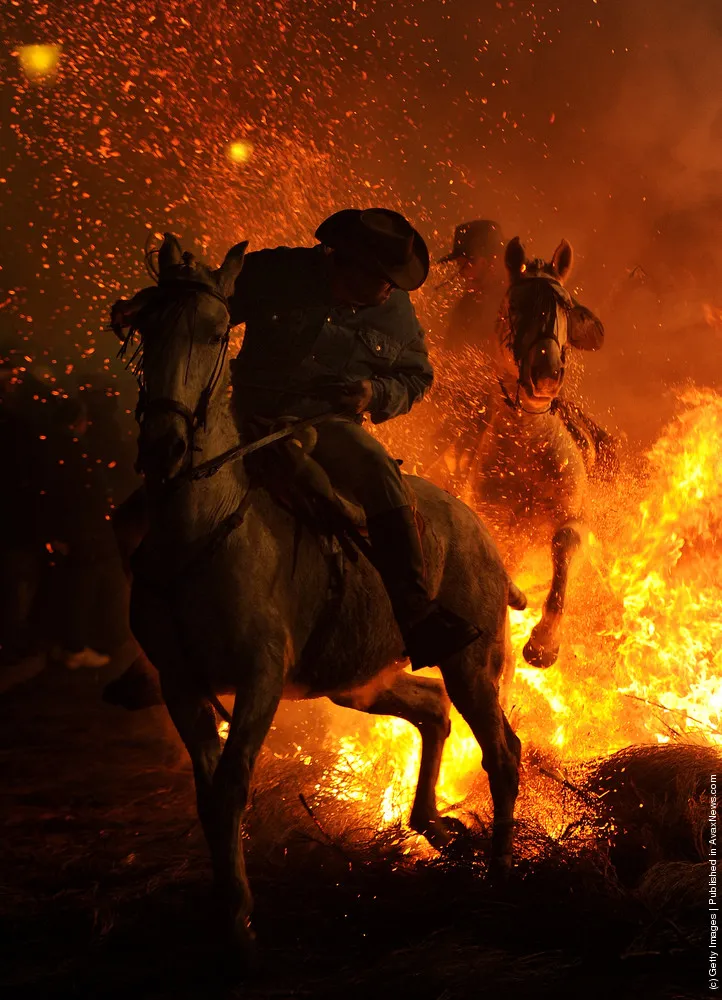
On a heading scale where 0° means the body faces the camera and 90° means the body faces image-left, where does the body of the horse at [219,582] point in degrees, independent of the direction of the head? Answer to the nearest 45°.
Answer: approximately 45°

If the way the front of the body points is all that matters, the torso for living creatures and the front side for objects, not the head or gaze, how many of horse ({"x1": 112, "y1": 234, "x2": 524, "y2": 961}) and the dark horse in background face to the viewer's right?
0
